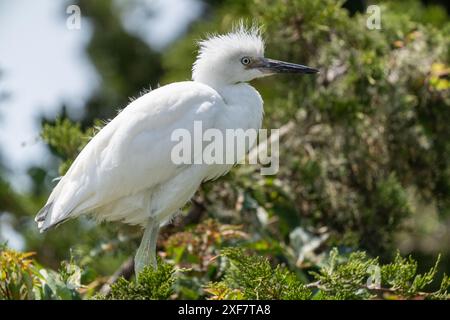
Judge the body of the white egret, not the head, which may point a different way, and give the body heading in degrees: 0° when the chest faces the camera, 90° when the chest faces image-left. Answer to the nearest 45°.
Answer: approximately 270°
